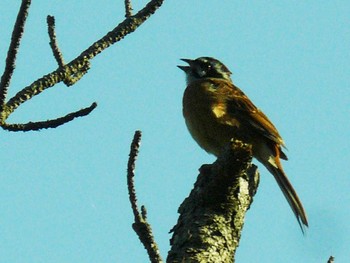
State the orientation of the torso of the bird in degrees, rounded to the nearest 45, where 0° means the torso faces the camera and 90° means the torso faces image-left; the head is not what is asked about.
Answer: approximately 90°
